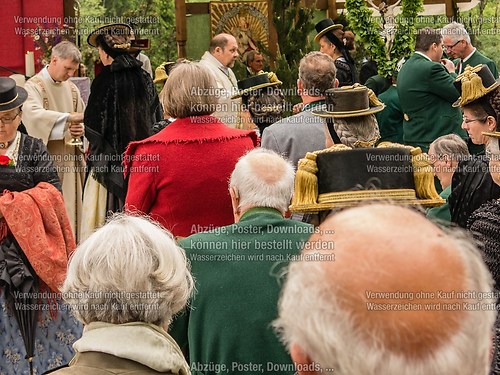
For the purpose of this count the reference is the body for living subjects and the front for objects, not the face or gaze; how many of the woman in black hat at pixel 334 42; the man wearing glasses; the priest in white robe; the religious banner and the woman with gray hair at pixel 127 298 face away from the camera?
1

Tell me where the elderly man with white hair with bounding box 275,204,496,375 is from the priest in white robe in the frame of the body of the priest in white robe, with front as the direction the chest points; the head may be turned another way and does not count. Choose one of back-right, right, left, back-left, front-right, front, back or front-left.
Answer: front-right

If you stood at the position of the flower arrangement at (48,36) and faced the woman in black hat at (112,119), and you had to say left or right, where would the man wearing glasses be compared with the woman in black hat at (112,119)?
left

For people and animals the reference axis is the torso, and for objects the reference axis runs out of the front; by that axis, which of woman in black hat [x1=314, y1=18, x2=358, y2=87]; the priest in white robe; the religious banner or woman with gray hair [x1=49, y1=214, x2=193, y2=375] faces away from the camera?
the woman with gray hair

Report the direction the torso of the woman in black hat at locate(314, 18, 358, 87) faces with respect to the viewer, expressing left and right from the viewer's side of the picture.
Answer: facing to the left of the viewer

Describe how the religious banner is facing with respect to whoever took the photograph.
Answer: facing the viewer

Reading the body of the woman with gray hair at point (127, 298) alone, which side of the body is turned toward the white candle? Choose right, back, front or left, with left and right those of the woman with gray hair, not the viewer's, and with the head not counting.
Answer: front

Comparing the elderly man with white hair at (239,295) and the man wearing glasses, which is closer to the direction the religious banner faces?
the elderly man with white hair

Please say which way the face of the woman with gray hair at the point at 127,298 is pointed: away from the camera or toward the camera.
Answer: away from the camera

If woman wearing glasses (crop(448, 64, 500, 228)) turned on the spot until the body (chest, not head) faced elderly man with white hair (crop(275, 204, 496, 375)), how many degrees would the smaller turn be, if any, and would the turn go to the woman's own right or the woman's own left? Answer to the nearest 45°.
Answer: approximately 90° to the woman's own left

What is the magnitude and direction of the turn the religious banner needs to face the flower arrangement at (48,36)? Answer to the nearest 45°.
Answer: approximately 45° to its right

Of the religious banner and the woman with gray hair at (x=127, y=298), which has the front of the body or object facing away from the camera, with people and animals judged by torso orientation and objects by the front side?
the woman with gray hair

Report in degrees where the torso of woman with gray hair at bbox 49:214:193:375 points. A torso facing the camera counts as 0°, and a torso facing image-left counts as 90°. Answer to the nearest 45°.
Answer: approximately 180°

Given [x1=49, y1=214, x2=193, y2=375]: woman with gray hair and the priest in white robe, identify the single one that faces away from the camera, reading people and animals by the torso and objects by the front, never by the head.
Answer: the woman with gray hair

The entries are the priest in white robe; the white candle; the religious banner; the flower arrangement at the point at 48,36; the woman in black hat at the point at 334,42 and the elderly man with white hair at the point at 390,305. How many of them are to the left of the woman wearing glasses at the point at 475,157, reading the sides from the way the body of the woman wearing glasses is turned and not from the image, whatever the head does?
1

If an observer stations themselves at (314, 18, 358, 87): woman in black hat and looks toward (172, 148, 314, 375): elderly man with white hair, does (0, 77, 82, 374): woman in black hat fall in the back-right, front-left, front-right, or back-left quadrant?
front-right

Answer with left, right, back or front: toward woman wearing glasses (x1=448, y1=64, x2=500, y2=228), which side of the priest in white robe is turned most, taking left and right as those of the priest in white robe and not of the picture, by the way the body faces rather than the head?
front
